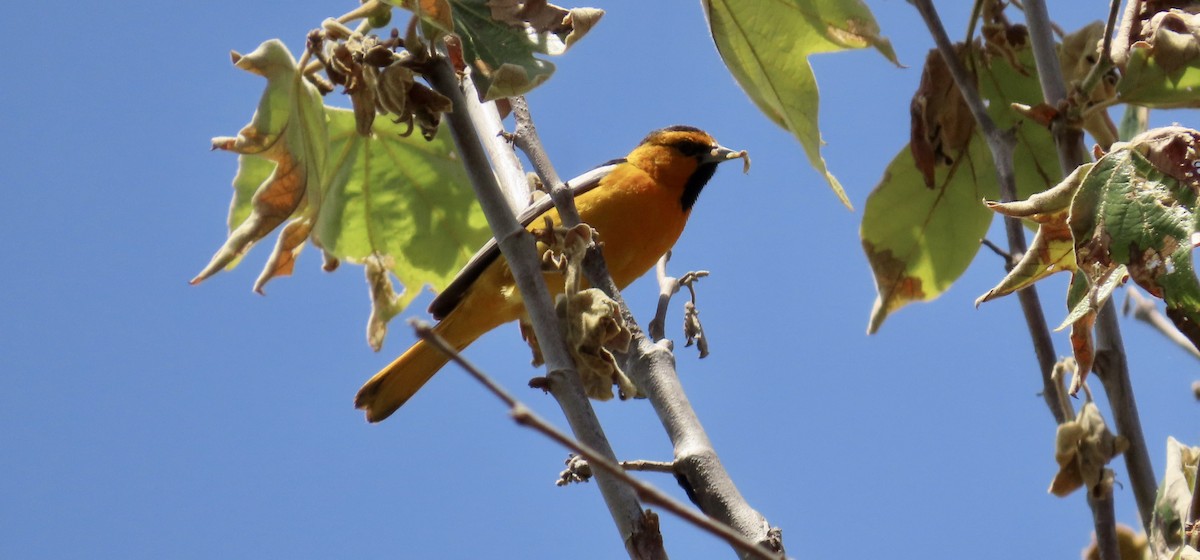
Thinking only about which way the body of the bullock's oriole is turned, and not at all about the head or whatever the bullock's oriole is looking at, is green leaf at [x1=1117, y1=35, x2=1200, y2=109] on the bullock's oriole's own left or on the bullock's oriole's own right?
on the bullock's oriole's own left

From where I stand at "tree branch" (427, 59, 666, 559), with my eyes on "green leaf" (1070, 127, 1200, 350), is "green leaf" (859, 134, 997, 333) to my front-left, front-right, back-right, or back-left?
front-left

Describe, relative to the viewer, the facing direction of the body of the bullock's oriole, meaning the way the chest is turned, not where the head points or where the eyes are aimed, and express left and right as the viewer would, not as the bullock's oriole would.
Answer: facing to the right of the viewer

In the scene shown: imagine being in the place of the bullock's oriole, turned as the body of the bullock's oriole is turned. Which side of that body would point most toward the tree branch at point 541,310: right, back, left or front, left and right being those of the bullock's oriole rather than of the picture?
right
